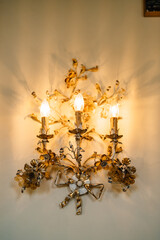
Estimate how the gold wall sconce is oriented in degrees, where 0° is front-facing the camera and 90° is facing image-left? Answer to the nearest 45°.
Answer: approximately 0°
